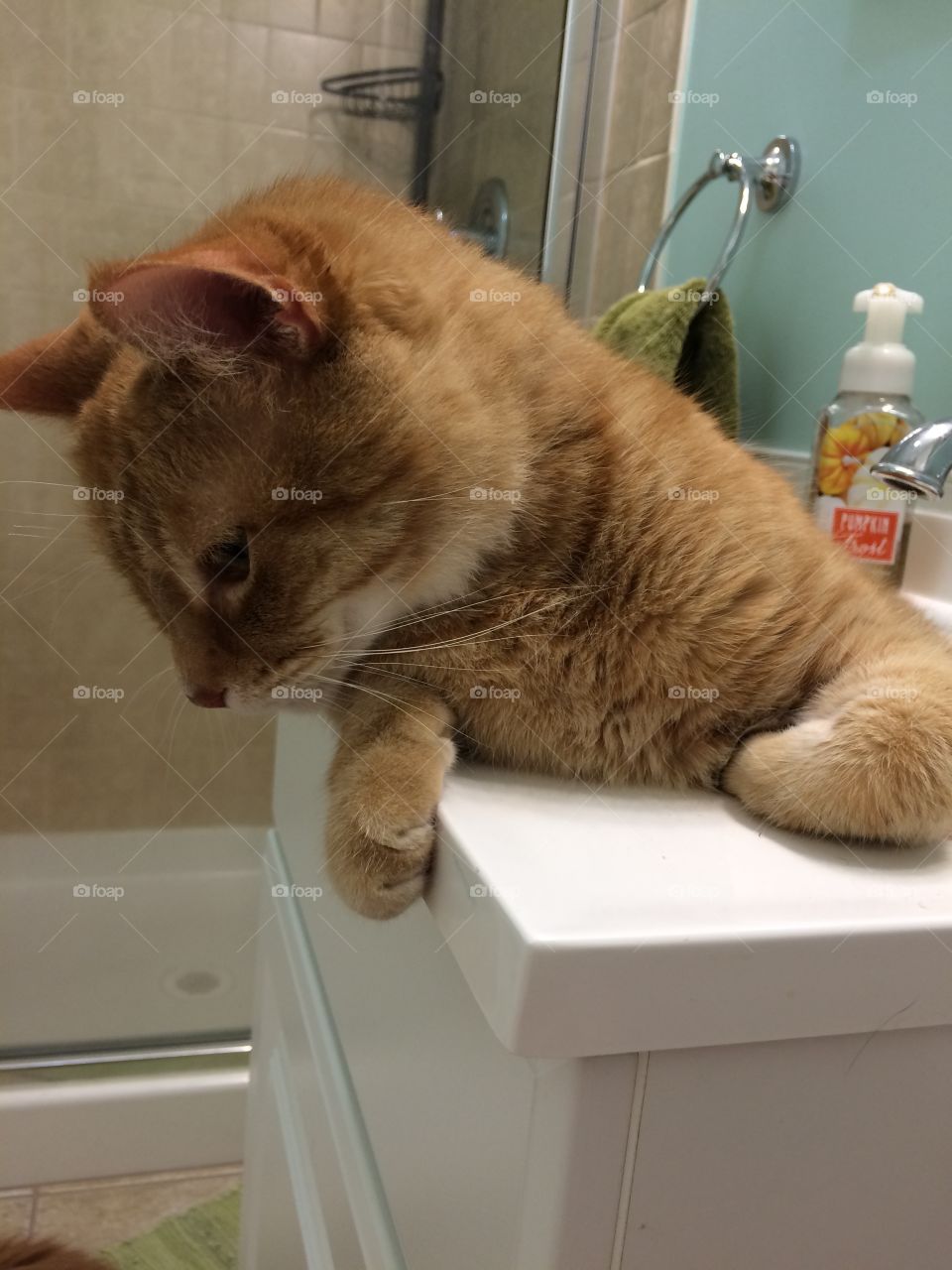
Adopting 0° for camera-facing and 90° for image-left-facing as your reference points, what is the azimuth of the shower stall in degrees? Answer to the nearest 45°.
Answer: approximately 0°

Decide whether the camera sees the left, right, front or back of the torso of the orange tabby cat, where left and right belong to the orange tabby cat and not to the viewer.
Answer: left

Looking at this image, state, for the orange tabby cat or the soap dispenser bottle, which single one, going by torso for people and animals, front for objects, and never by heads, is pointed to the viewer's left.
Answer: the orange tabby cat

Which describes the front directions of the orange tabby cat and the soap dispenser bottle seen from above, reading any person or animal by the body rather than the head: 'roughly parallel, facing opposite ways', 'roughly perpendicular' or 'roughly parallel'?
roughly perpendicular

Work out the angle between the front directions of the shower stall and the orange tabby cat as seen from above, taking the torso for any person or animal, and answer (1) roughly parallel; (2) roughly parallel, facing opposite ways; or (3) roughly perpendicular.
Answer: roughly perpendicular
